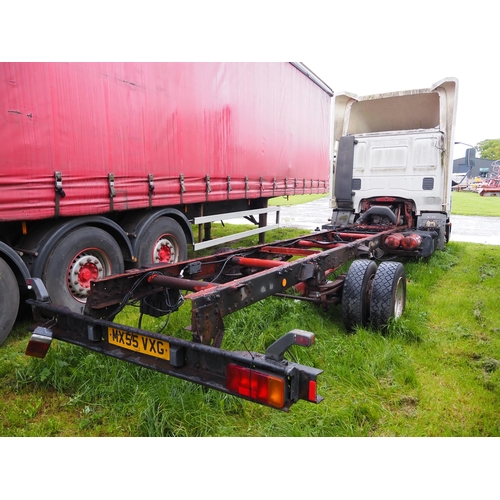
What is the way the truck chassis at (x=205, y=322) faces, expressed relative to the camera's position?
facing away from the viewer and to the right of the viewer
